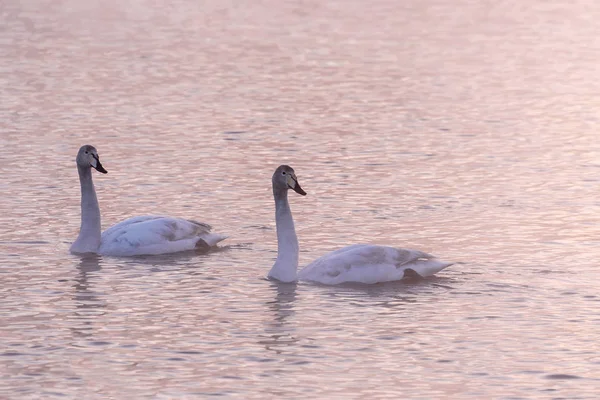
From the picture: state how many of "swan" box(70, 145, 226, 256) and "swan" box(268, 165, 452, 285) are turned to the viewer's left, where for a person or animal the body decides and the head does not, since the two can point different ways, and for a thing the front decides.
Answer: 2

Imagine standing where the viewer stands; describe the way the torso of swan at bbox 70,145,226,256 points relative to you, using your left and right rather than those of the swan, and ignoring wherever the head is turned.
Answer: facing to the left of the viewer

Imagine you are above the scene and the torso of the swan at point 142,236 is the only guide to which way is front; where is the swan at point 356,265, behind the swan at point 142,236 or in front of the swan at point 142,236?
behind

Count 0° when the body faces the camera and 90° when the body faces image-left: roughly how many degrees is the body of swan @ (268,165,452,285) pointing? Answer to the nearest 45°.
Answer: approximately 90°
